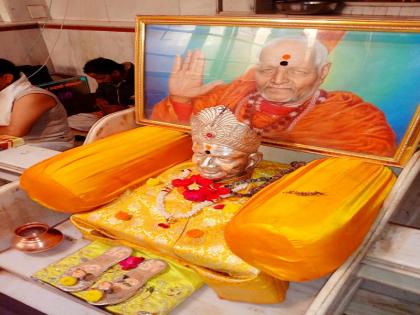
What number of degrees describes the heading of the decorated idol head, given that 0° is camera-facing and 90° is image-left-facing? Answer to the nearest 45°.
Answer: approximately 45°

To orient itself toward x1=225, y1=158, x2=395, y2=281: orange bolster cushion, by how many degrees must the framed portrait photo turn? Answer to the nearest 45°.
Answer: approximately 45° to its left

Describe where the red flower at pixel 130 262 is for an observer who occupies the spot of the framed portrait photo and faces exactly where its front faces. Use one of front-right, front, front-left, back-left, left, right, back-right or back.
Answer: front

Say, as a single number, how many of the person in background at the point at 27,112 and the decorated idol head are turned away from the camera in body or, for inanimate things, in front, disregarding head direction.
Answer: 0

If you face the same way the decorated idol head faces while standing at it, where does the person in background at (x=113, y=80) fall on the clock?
The person in background is roughly at 4 o'clock from the decorated idol head.

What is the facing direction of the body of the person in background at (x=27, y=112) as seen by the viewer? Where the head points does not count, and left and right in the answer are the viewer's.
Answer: facing to the left of the viewer

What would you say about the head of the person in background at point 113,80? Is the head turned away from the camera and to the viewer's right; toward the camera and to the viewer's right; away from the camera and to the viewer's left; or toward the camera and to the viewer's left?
toward the camera and to the viewer's left

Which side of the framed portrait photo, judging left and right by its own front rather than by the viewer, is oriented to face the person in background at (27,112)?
right

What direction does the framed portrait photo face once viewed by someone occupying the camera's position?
facing the viewer and to the left of the viewer

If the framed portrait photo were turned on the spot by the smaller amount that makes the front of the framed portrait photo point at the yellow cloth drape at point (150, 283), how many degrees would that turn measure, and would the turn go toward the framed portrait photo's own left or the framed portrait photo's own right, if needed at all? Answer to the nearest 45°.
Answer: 0° — it already faces it

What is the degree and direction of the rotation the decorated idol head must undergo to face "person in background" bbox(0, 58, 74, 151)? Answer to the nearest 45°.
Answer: approximately 90° to its right

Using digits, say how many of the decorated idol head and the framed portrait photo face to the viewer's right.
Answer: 0
